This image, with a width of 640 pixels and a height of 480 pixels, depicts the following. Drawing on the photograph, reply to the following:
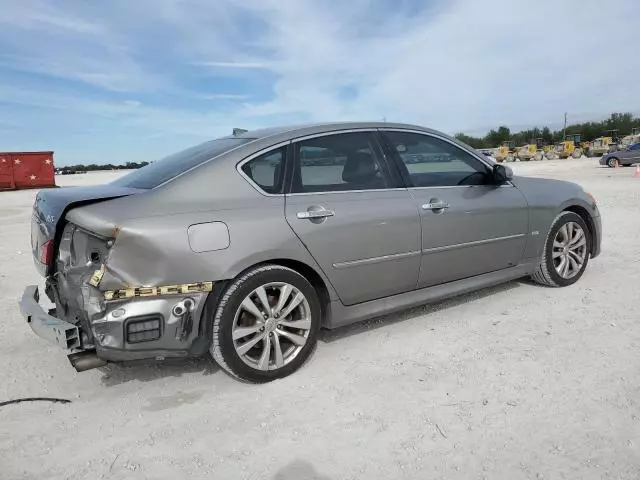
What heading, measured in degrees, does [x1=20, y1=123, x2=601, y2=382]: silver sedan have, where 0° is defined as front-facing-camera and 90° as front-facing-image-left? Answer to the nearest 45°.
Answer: approximately 225°

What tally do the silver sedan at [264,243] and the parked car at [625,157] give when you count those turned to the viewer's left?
1

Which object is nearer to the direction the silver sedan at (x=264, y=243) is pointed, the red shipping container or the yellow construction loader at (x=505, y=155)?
the yellow construction loader

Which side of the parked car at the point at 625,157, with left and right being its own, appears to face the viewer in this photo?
left

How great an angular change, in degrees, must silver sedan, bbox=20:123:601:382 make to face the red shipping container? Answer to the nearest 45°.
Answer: approximately 90° to its left

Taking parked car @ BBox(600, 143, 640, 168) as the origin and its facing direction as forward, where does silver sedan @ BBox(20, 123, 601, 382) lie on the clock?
The silver sedan is roughly at 9 o'clock from the parked car.

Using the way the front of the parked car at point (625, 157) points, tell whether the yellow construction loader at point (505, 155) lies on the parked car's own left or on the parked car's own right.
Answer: on the parked car's own right
